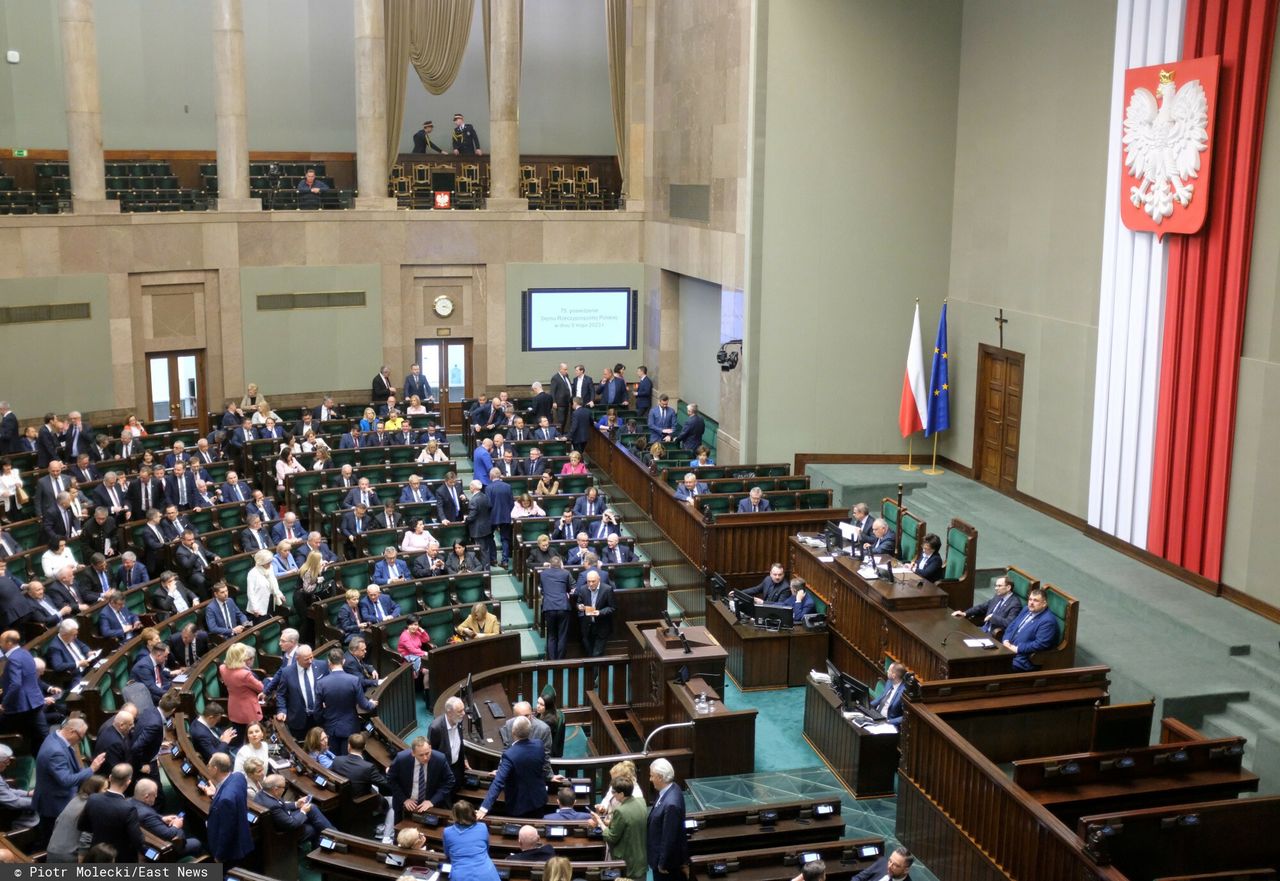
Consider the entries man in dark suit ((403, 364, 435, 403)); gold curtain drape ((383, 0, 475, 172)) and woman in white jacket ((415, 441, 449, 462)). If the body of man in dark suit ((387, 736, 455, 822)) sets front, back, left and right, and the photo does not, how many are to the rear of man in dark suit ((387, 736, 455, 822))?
3

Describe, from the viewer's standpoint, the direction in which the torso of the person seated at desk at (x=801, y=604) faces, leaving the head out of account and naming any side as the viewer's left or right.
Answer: facing the viewer and to the left of the viewer

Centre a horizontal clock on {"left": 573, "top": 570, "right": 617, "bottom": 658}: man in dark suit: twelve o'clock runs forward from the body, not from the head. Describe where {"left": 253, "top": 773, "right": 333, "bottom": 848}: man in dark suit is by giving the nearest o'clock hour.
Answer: {"left": 253, "top": 773, "right": 333, "bottom": 848}: man in dark suit is roughly at 1 o'clock from {"left": 573, "top": 570, "right": 617, "bottom": 658}: man in dark suit.

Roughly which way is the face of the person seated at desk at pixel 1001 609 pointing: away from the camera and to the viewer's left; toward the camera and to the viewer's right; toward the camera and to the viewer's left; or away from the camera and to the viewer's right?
toward the camera and to the viewer's left

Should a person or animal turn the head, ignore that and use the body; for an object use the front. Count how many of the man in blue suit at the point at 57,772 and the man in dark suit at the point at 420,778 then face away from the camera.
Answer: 0

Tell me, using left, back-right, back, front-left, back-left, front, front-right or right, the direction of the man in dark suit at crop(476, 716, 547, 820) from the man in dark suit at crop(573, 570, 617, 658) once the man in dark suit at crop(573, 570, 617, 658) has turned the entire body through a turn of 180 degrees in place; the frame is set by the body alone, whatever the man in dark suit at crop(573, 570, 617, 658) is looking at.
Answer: back

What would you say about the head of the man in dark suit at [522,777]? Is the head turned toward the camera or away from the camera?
away from the camera

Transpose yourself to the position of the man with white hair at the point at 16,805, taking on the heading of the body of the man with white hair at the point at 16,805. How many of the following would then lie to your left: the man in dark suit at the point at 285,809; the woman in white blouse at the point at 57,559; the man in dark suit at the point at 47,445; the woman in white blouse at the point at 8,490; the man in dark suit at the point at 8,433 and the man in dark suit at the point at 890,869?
4

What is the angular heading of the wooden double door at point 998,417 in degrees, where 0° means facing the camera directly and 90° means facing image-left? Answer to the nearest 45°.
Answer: approximately 45°

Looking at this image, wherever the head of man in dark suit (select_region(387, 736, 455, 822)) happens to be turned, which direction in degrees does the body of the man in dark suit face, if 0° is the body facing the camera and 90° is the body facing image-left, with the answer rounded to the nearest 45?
approximately 0°

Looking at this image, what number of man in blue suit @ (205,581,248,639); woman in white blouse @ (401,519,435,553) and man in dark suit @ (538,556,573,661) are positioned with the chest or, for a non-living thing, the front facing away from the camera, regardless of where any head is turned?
1

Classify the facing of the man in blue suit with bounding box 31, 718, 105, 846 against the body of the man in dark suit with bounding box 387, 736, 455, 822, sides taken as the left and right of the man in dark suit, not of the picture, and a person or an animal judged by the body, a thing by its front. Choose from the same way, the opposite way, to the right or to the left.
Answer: to the left

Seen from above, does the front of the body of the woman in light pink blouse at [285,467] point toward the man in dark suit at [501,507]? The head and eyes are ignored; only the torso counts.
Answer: yes

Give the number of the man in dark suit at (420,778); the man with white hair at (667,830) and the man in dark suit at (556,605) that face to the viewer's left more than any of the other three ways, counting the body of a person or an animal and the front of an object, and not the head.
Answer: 1

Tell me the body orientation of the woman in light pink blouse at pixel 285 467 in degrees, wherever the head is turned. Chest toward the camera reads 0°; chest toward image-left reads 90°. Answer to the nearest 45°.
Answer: approximately 315°

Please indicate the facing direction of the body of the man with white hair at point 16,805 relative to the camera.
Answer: to the viewer's right
